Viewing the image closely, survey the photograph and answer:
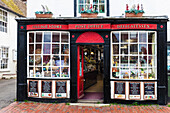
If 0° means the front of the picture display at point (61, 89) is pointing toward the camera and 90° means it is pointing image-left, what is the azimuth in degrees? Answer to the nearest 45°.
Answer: approximately 0°

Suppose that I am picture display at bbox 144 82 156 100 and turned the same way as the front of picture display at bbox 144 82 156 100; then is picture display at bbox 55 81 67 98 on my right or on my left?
on my right

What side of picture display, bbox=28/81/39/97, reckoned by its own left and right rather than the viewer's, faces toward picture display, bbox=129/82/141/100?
left
